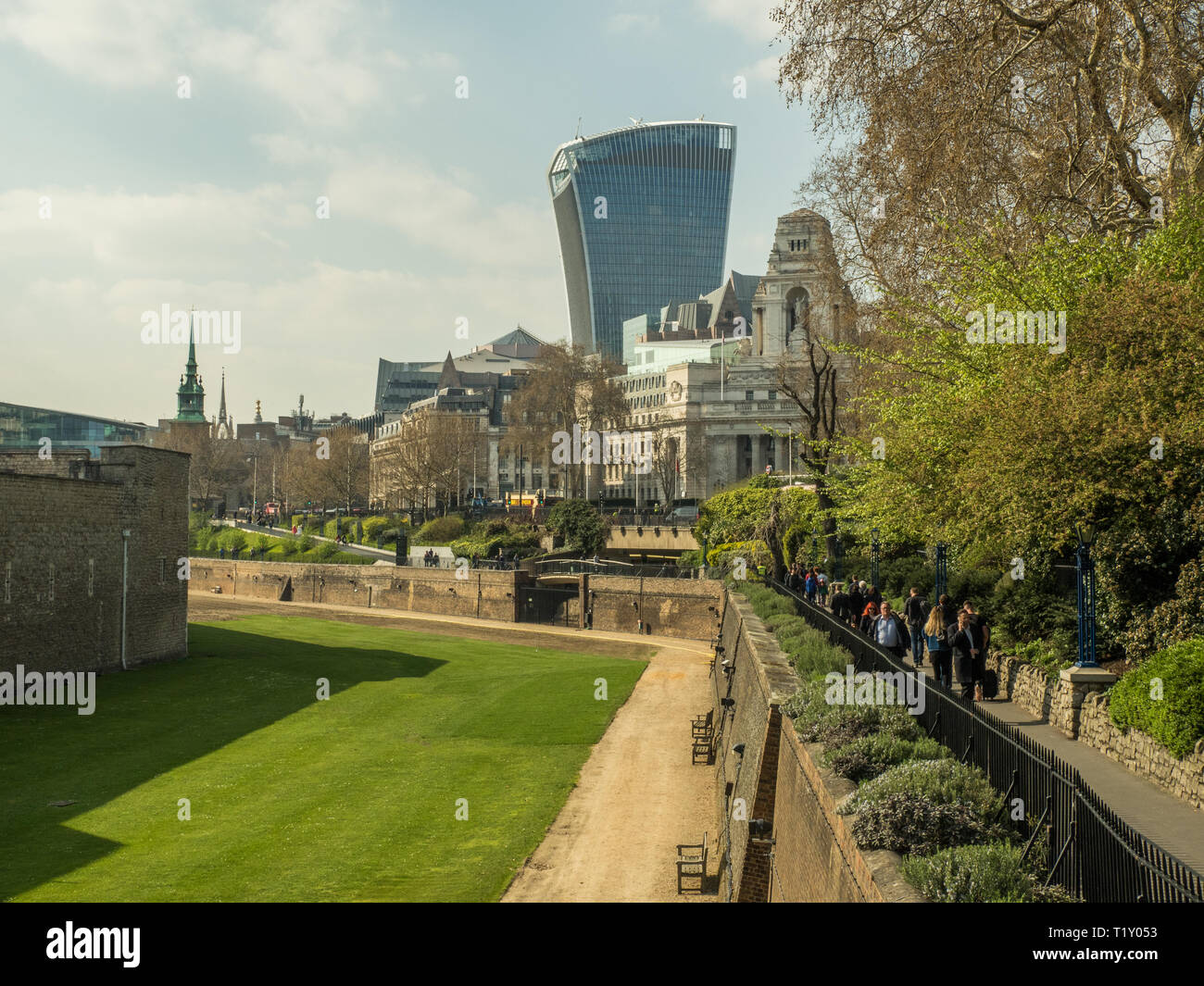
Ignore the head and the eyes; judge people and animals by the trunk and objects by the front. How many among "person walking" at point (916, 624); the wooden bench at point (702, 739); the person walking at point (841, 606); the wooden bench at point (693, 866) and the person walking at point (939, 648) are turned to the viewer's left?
2

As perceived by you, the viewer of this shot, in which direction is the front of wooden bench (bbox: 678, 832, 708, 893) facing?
facing to the left of the viewer

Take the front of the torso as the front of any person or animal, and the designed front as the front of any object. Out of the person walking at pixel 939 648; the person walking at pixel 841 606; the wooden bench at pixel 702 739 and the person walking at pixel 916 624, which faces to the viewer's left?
the wooden bench
